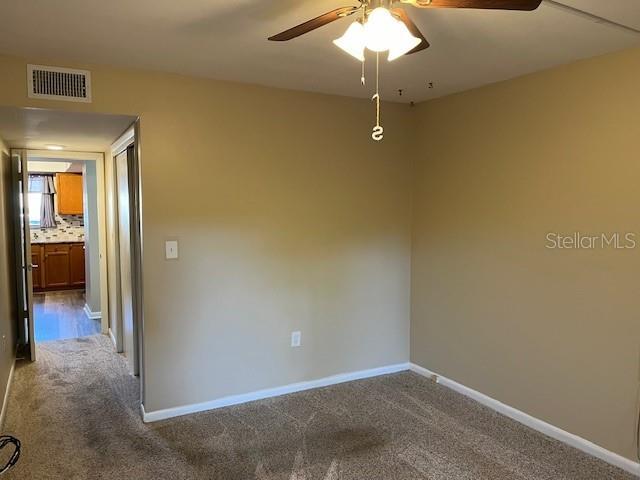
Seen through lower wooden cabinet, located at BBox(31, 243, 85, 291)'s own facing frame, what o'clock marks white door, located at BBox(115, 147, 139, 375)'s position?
The white door is roughly at 12 o'clock from the lower wooden cabinet.

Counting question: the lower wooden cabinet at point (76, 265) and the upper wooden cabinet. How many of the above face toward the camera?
2

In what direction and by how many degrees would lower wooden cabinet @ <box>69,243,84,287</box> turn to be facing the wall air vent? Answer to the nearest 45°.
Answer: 0° — it already faces it

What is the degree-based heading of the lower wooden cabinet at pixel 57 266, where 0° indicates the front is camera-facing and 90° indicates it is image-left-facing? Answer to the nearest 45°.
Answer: approximately 0°

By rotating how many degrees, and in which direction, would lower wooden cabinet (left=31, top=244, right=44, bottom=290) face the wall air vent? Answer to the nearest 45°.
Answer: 0° — it already faces it

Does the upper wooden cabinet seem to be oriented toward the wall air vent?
yes

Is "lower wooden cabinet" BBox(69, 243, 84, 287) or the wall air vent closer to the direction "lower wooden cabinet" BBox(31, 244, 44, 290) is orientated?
the wall air vent

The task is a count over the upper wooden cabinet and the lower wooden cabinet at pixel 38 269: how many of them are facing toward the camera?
2

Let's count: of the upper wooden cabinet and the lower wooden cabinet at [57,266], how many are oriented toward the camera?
2

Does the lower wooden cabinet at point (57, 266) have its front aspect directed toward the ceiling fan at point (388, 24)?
yes

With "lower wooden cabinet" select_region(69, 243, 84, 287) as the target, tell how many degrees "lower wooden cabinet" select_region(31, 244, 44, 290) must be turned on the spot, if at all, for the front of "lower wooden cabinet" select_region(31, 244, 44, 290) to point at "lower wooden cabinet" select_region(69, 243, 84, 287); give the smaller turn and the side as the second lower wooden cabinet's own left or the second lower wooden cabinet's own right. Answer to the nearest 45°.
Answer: approximately 90° to the second lower wooden cabinet's own left
